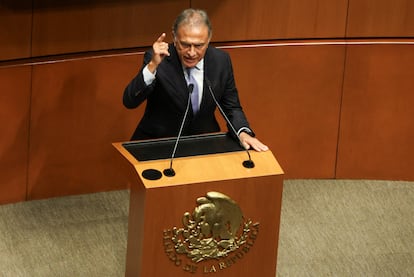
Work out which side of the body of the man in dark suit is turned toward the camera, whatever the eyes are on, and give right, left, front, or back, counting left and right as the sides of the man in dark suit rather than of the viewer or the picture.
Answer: front

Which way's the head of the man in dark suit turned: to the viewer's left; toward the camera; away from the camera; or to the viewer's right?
toward the camera

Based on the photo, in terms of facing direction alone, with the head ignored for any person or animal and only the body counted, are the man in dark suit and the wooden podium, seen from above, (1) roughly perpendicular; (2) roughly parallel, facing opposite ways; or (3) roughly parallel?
roughly parallel

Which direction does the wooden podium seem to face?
toward the camera

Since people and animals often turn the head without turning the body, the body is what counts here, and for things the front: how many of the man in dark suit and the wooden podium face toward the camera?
2
